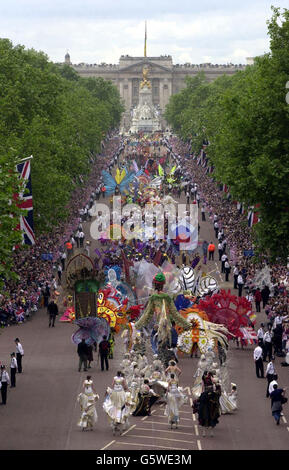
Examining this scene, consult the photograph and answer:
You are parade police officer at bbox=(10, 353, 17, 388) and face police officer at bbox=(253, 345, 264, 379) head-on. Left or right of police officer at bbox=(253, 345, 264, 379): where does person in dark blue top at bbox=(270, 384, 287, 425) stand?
right

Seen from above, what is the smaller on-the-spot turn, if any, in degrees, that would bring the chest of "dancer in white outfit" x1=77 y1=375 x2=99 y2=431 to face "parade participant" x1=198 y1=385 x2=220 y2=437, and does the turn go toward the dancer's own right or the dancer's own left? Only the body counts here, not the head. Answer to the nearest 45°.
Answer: approximately 90° to the dancer's own right
